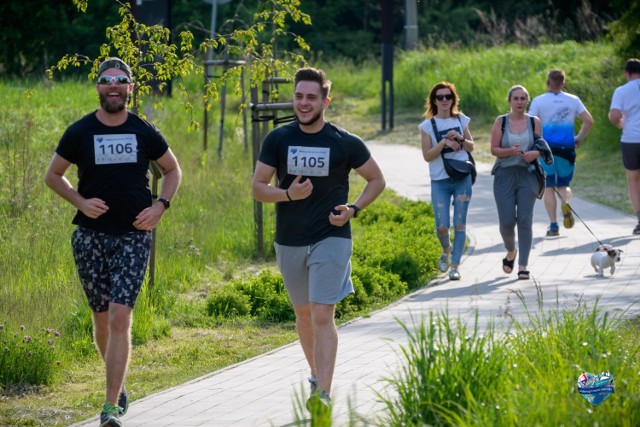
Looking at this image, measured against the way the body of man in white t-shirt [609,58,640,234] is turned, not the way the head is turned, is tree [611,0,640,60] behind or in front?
in front

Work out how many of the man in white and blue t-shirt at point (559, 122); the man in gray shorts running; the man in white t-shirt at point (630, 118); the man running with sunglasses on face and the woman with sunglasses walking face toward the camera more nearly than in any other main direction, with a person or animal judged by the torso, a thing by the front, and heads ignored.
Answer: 3

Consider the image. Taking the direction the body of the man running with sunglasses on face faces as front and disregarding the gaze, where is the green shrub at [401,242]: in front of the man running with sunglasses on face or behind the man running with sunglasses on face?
behind

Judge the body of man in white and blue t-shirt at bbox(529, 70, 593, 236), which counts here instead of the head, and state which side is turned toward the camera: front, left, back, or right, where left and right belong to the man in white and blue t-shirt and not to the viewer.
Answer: back

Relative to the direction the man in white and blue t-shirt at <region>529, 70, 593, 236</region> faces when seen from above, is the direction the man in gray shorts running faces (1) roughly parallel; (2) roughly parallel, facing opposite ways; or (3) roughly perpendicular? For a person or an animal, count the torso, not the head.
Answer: roughly parallel, facing opposite ways

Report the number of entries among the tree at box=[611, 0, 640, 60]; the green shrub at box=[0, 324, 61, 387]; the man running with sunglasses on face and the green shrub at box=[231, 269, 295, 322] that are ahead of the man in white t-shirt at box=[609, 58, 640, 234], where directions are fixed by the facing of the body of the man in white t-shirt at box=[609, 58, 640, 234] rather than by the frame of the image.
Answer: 1

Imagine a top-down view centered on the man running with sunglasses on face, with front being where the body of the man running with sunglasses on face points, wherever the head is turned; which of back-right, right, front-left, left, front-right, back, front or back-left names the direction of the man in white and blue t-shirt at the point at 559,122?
back-left

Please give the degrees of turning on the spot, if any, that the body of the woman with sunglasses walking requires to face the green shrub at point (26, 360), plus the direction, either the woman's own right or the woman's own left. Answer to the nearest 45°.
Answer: approximately 45° to the woman's own right

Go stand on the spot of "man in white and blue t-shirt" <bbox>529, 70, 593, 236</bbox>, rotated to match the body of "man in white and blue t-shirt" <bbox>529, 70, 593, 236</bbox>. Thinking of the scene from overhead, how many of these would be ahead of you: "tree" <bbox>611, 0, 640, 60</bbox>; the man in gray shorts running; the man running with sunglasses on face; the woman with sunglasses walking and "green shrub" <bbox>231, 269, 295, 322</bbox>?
1

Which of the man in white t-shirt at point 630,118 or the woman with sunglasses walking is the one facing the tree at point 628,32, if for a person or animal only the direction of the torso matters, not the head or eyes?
the man in white t-shirt

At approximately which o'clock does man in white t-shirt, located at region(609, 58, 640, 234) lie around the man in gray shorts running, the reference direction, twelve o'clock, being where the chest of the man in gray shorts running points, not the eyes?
The man in white t-shirt is roughly at 7 o'clock from the man in gray shorts running.

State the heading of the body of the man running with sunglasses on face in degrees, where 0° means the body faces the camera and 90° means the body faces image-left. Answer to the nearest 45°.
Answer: approximately 0°

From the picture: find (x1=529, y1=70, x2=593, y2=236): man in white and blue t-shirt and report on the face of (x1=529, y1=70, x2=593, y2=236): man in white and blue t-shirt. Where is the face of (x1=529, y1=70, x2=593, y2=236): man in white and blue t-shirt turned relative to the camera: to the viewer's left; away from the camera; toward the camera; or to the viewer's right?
away from the camera

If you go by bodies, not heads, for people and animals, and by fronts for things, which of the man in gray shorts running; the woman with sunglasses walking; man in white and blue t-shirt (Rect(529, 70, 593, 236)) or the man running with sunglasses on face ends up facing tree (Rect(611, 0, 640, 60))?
the man in white and blue t-shirt

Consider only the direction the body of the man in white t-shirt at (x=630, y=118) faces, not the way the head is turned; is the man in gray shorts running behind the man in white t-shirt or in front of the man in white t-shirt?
behind

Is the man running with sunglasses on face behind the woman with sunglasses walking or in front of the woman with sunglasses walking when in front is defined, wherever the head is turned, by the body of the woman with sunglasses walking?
in front

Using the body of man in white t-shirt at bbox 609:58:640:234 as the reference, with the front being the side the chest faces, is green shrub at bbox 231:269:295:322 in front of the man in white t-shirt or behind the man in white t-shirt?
behind

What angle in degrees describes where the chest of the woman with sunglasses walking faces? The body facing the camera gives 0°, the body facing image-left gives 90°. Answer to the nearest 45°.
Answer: approximately 0°

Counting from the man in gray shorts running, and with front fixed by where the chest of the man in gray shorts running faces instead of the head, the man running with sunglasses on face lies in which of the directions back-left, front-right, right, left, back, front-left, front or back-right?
right

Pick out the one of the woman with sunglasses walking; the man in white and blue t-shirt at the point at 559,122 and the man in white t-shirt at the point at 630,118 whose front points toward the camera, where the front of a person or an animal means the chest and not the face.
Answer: the woman with sunglasses walking
